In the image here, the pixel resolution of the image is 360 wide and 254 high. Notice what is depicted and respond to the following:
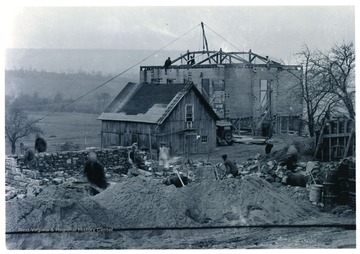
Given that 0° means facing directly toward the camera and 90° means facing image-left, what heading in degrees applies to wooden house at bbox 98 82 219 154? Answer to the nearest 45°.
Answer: approximately 315°

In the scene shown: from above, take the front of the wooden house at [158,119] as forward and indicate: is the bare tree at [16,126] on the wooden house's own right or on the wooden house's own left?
on the wooden house's own right

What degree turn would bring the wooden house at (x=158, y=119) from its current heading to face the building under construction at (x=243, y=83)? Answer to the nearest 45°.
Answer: approximately 45° to its left

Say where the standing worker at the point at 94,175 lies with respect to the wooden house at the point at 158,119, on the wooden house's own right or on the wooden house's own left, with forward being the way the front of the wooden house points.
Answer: on the wooden house's own right

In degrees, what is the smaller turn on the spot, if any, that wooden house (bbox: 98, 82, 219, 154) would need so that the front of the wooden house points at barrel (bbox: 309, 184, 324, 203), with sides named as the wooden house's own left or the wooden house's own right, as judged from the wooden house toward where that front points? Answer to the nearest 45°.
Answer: approximately 45° to the wooden house's own left

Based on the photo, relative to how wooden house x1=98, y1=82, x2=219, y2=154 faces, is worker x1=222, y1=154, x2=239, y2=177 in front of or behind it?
in front

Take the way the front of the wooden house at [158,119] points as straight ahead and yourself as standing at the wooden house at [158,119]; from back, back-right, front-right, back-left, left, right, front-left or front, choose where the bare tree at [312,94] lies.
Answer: front-left

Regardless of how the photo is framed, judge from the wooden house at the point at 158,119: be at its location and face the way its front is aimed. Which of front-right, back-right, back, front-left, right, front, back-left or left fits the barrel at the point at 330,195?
front-left
